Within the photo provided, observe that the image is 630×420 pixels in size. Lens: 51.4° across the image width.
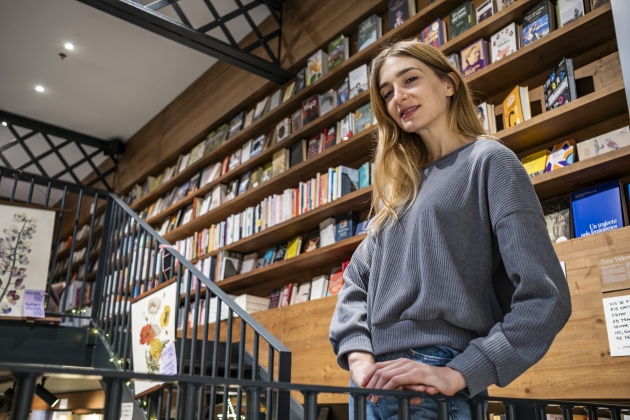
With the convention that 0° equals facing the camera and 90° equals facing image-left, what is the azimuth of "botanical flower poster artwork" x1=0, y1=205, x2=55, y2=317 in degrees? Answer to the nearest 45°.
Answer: approximately 0°

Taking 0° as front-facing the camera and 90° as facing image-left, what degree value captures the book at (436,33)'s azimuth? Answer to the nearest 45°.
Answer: approximately 45°

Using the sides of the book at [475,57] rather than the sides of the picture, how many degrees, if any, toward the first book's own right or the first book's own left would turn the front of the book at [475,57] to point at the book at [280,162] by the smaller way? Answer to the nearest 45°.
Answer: approximately 90° to the first book's own right

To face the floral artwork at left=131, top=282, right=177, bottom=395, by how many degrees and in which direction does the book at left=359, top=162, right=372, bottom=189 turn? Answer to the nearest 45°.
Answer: approximately 45° to its right

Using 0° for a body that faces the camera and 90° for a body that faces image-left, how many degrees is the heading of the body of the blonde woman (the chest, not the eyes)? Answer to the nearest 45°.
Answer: approximately 45°

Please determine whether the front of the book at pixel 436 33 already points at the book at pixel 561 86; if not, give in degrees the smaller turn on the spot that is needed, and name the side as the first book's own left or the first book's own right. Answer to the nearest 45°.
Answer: approximately 90° to the first book's own left

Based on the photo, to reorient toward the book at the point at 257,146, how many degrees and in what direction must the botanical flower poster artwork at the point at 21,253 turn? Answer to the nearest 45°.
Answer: approximately 90° to its left

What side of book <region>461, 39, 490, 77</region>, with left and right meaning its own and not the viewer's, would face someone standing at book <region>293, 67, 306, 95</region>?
right
